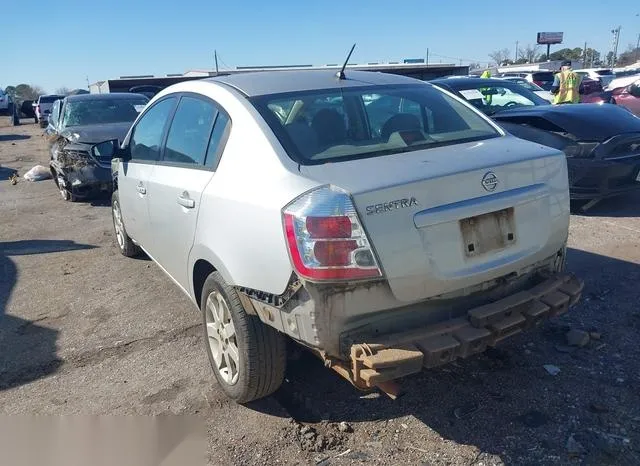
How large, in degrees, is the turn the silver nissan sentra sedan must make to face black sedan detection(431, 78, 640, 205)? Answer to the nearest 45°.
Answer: approximately 90° to its right

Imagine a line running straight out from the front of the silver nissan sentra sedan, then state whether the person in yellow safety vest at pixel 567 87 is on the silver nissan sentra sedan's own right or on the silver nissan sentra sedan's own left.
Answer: on the silver nissan sentra sedan's own right

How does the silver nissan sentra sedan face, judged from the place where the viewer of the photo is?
facing away from the viewer and to the left of the viewer

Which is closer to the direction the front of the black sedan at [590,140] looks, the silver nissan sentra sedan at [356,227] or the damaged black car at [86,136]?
the silver nissan sentra sedan

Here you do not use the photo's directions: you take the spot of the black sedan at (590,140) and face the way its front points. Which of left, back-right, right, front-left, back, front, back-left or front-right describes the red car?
back-left

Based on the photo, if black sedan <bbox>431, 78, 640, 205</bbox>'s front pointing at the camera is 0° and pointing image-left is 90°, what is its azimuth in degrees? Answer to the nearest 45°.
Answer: approximately 315°

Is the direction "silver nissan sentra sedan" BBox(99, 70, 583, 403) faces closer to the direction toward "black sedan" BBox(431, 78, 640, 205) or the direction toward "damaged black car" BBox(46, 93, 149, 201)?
the damaged black car

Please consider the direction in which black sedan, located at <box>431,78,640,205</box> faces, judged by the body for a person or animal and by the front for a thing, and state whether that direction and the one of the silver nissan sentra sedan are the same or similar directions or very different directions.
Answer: very different directions

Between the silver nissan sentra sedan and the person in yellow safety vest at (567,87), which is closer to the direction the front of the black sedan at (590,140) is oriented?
the silver nissan sentra sedan

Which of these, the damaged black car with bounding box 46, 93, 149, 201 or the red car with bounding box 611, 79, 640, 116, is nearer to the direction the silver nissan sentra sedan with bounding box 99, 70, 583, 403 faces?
the damaged black car

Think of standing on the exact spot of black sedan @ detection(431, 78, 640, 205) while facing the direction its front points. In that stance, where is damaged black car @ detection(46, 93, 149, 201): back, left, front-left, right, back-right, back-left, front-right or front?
back-right

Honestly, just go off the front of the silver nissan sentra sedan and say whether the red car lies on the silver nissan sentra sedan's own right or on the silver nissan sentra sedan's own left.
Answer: on the silver nissan sentra sedan's own right
